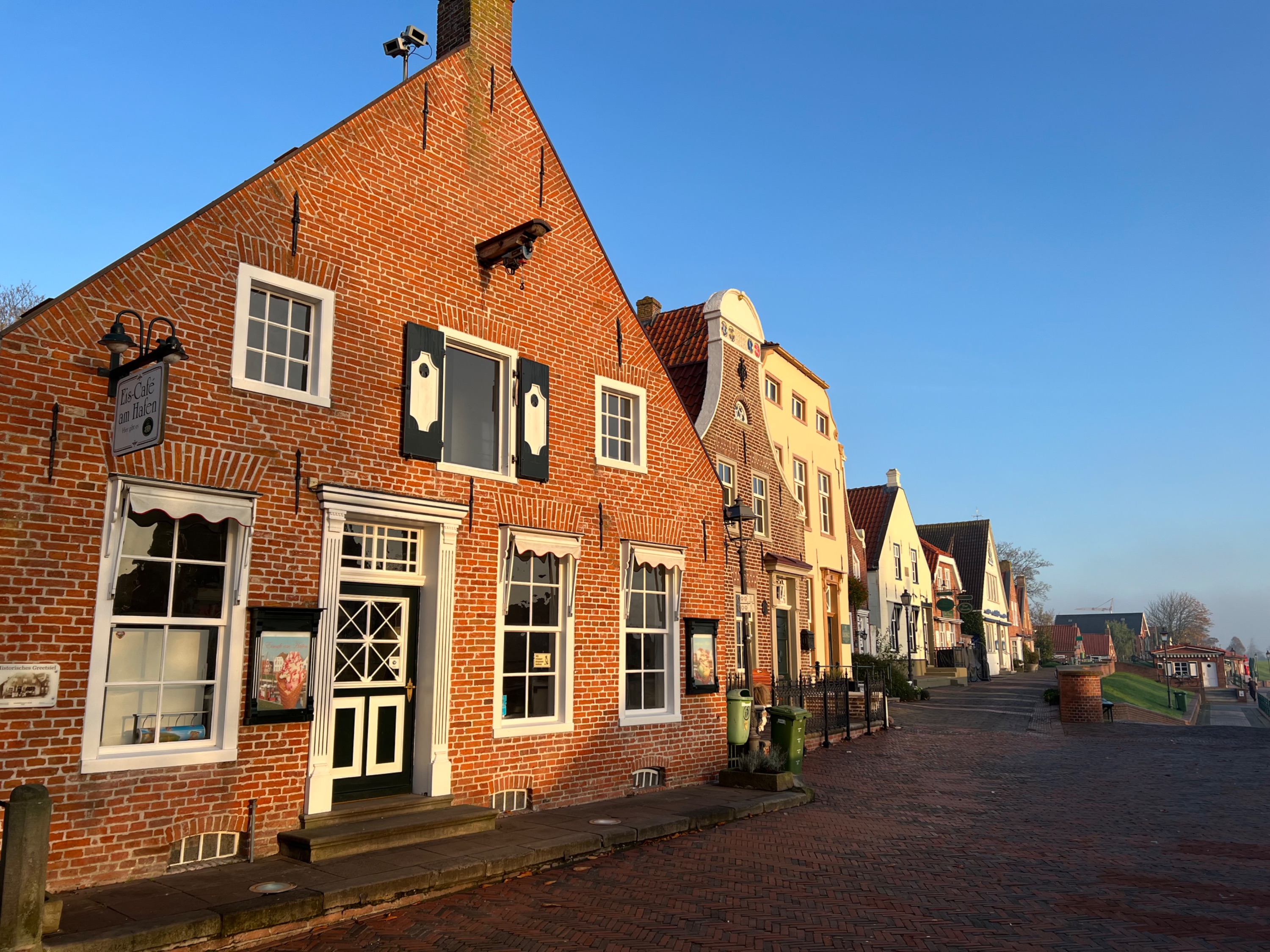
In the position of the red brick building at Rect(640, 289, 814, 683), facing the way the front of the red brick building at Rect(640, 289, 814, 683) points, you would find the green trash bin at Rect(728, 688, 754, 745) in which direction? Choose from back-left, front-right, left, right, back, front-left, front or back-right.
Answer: front-right

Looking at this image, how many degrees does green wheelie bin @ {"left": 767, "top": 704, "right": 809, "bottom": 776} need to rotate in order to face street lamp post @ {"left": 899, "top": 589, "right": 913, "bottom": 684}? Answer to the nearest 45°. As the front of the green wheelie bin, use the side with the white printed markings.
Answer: approximately 135° to its left

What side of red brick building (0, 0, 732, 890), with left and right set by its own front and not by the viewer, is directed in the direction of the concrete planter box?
left

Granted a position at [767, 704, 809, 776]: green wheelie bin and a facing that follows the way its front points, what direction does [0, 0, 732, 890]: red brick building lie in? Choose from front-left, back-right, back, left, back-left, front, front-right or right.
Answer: right

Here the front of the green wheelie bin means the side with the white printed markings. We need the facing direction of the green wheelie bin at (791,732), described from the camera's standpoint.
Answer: facing the viewer and to the right of the viewer

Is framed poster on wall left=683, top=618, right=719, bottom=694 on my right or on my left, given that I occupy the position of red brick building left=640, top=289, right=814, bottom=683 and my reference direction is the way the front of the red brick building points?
on my right

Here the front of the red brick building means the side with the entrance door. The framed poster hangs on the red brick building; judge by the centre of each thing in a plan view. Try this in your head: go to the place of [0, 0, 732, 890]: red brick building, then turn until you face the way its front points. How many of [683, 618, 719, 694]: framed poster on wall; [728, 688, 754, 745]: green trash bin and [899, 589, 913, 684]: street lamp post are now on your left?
3
